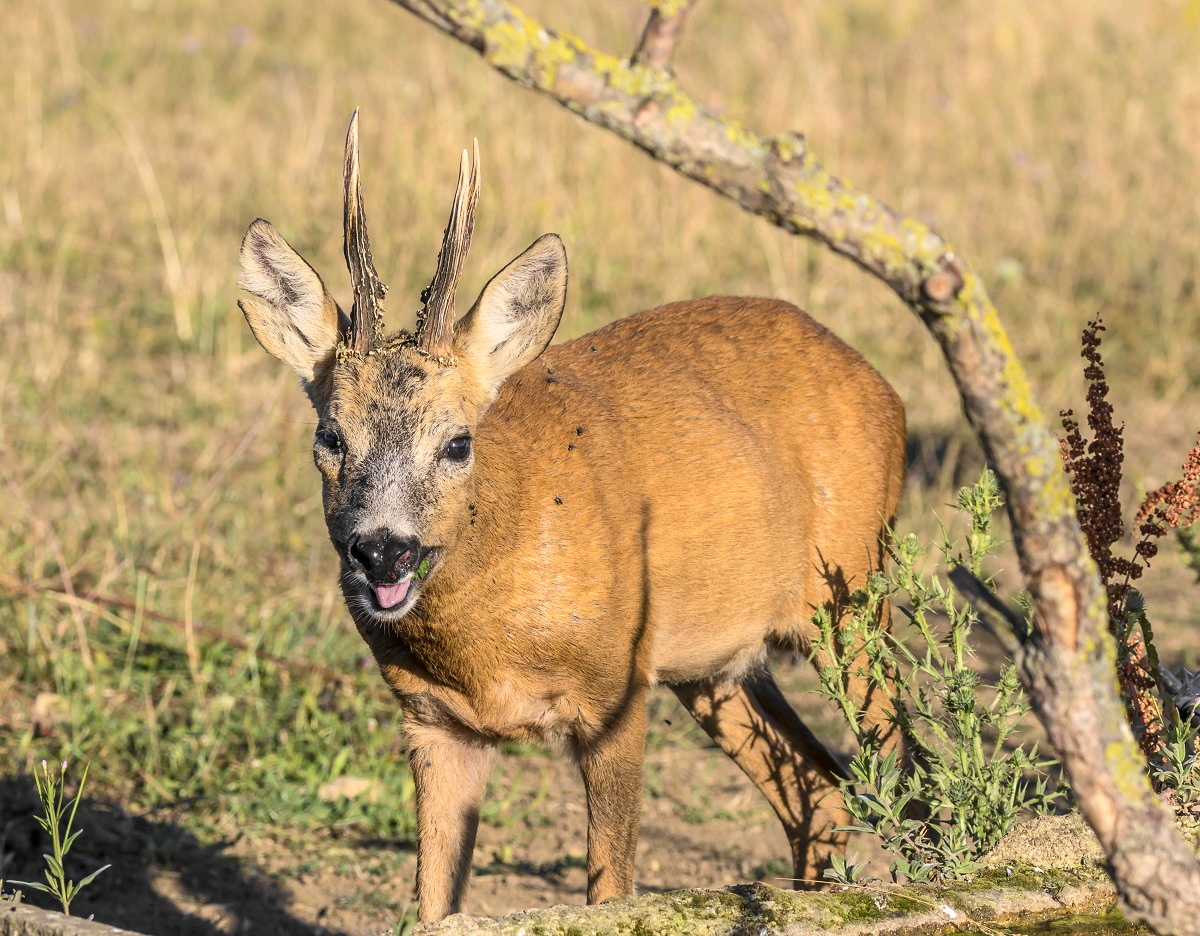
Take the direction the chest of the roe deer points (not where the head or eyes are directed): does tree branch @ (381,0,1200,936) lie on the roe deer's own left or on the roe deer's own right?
on the roe deer's own left

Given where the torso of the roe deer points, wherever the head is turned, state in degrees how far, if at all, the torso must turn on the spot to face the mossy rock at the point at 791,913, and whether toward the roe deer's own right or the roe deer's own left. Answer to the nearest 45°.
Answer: approximately 90° to the roe deer's own left

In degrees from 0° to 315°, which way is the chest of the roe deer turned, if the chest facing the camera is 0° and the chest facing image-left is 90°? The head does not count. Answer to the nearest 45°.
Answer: approximately 45°
